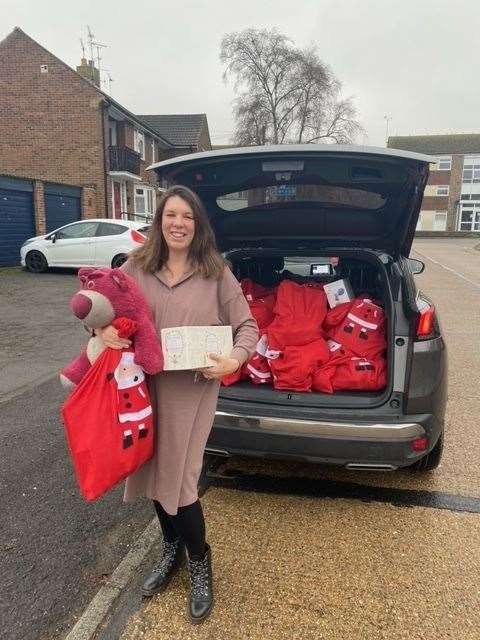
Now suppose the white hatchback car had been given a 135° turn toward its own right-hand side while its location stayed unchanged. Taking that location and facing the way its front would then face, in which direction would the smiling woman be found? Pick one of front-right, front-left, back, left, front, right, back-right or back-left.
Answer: back-right

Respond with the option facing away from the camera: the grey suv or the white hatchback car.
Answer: the grey suv

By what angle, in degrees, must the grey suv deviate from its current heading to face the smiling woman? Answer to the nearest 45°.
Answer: approximately 135° to its left

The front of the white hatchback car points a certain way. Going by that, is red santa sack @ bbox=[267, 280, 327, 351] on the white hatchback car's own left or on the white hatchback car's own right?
on the white hatchback car's own left

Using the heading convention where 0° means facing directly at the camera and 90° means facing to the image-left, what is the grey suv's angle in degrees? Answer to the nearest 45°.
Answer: approximately 180°

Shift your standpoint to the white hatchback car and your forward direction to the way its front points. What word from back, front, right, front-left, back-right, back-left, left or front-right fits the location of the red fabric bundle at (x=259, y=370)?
left

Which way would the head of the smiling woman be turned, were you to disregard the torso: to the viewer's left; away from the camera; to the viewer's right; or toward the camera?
toward the camera

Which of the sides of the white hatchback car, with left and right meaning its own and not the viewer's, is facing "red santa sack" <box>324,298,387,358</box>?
left

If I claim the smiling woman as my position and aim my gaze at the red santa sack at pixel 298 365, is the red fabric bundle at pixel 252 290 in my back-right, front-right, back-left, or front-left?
front-left

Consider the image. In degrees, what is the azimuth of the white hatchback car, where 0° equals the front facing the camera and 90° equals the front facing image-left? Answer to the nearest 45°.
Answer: approximately 90°

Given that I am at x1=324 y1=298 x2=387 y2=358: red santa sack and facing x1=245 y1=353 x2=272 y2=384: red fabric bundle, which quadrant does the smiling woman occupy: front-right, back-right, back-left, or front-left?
front-left

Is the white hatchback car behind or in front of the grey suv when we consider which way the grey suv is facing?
in front

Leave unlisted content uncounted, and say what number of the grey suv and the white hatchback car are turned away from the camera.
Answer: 1
